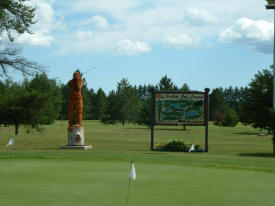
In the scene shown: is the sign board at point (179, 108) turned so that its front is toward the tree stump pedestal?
no

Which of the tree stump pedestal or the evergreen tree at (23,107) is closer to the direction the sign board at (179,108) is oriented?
the tree stump pedestal

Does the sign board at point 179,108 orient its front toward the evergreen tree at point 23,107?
no

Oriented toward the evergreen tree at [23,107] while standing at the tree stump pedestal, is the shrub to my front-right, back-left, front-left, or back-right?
back-right

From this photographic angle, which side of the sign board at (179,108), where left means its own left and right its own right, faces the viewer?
front
